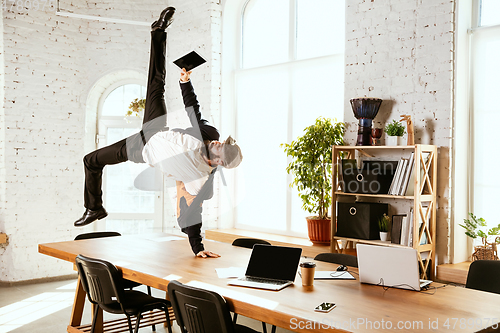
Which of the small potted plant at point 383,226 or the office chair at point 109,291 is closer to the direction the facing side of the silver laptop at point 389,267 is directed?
the small potted plant

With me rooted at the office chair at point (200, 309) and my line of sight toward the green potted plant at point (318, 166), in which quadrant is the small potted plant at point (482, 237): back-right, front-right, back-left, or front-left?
front-right

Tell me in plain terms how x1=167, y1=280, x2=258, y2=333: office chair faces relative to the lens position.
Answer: facing away from the viewer and to the right of the viewer

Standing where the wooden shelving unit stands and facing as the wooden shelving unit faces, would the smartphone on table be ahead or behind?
ahead

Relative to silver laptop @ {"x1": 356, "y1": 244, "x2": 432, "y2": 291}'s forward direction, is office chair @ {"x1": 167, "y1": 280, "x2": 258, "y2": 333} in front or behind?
behind

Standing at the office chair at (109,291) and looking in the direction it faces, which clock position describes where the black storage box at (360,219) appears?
The black storage box is roughly at 1 o'clock from the office chair.

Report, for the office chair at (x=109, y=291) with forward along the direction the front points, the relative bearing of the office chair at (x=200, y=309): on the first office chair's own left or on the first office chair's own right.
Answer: on the first office chair's own right

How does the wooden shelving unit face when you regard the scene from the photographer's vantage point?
facing the viewer and to the left of the viewer

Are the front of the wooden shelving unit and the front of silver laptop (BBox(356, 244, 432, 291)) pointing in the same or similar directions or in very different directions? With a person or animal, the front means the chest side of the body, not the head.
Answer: very different directions

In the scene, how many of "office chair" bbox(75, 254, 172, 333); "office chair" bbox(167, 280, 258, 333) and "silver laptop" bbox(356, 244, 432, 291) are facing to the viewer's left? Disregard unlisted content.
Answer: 0

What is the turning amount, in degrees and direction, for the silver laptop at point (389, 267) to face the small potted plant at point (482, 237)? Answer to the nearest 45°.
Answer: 0° — it already faces it

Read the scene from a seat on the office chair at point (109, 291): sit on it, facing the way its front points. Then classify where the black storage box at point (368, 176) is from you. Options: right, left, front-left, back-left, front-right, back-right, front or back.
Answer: front-right

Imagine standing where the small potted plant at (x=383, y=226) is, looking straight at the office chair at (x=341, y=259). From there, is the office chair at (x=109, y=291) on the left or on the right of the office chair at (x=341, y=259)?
right

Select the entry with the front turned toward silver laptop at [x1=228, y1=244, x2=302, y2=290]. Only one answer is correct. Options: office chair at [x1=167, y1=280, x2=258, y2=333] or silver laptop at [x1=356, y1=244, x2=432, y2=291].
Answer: the office chair

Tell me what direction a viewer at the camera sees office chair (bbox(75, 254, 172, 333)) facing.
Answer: facing away from the viewer and to the right of the viewer

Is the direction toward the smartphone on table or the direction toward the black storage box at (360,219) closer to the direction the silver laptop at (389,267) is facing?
the black storage box

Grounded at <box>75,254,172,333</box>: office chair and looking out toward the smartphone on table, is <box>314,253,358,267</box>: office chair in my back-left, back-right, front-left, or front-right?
front-left

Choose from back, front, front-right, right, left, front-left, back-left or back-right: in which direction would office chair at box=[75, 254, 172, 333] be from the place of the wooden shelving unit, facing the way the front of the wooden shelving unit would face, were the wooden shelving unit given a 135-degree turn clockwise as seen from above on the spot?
back-left

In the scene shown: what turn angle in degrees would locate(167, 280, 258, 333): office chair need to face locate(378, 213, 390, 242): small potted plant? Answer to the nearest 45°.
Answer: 0° — it already faces it

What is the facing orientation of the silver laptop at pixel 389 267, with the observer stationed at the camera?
facing away from the viewer and to the right of the viewer

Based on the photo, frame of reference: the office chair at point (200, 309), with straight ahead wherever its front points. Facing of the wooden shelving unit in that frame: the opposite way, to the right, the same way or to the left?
the opposite way

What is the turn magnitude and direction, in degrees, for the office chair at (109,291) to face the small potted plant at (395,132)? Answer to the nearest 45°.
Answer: approximately 45° to its right
